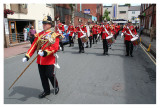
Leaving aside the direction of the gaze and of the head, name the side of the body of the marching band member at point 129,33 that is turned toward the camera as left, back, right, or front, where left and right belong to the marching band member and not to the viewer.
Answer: front

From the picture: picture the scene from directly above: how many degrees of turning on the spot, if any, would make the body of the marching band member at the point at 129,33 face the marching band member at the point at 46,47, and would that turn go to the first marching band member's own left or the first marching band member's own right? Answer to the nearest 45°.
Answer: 0° — they already face them

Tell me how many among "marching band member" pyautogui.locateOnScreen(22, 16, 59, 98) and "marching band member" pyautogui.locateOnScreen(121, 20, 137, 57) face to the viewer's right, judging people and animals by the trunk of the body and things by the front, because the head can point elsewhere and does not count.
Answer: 0

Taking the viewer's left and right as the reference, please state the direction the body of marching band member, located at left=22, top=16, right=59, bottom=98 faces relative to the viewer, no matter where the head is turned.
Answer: facing the viewer and to the left of the viewer

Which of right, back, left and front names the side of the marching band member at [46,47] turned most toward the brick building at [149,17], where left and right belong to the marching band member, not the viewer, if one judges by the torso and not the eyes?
back

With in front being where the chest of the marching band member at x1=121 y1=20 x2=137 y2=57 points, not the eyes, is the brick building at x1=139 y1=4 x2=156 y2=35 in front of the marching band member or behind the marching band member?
behind

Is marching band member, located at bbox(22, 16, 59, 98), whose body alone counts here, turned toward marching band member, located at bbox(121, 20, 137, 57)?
no

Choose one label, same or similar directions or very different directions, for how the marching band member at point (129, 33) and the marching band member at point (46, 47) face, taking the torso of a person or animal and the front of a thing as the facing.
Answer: same or similar directions
